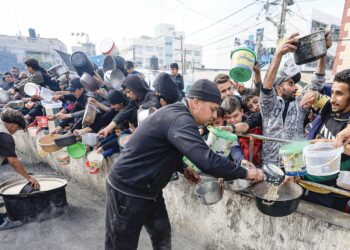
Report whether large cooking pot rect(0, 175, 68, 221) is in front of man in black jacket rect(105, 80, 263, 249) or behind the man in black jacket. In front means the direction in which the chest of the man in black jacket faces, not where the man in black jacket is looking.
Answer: behind

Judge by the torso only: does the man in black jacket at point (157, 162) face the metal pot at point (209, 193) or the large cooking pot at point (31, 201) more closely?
the metal pot

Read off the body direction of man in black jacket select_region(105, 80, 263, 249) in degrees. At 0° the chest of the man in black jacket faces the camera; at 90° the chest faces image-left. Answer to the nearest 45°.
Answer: approximately 270°

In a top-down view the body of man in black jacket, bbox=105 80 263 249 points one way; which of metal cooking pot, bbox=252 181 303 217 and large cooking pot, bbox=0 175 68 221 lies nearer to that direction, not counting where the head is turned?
the metal cooking pot

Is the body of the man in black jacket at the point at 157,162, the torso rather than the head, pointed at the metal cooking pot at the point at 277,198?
yes
